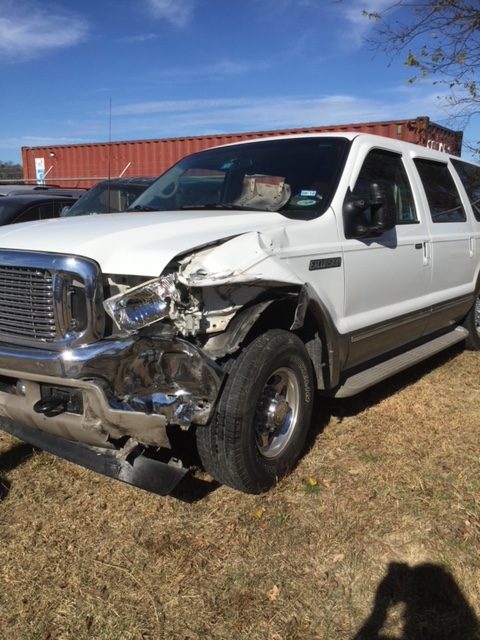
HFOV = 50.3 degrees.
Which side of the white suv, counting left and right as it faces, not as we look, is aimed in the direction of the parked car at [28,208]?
right

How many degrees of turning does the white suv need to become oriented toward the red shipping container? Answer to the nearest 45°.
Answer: approximately 135° to its right

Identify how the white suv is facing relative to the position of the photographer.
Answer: facing the viewer and to the left of the viewer

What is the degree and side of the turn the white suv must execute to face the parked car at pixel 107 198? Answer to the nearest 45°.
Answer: approximately 135° to its right
